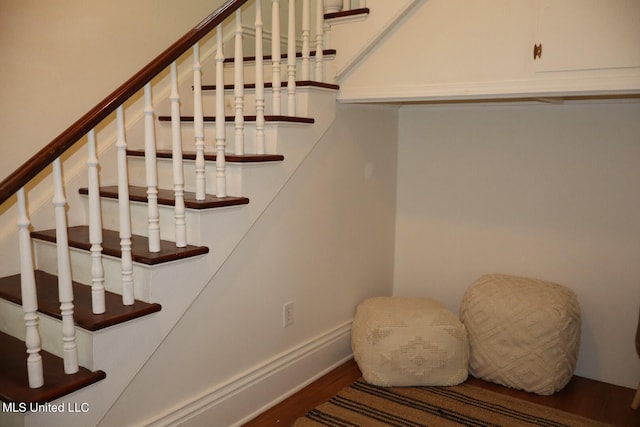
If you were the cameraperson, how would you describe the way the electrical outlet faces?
facing the viewer and to the right of the viewer

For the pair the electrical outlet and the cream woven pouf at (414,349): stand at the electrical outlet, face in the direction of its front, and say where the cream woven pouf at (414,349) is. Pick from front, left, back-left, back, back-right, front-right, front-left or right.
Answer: front-left

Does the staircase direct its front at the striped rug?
no

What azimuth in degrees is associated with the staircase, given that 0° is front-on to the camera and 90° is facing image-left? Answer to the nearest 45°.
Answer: approximately 45°

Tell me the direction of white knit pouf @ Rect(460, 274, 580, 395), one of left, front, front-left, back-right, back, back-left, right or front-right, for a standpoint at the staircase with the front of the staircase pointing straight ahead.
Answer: back-left

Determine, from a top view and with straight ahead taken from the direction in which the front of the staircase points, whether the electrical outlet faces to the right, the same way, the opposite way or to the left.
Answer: to the left
